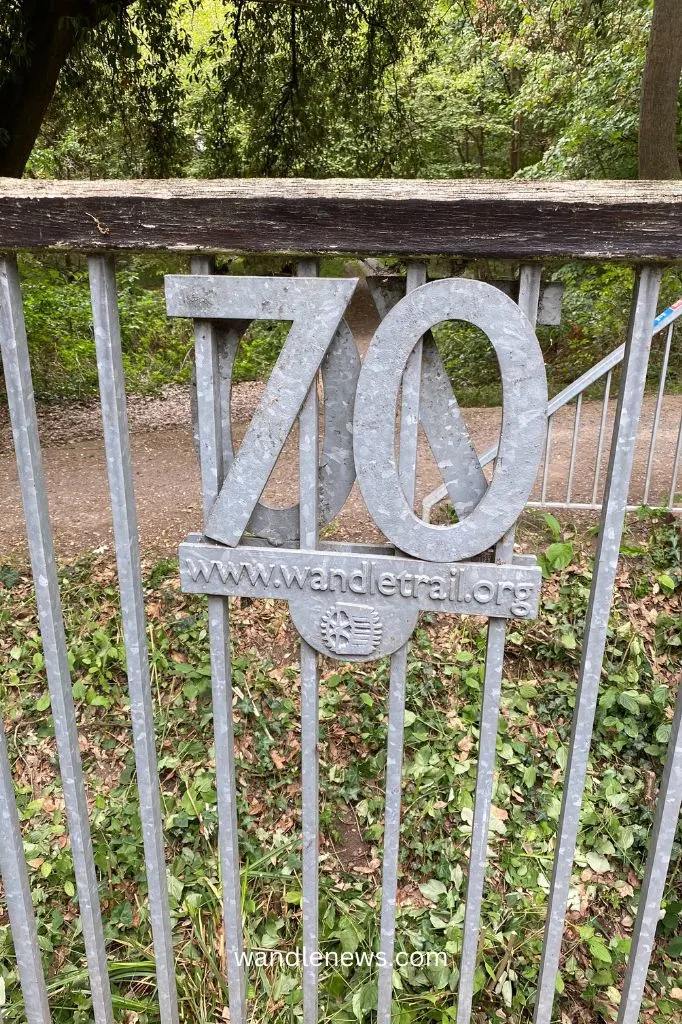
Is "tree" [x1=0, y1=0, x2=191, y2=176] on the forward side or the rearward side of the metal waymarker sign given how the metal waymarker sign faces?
on the rearward side

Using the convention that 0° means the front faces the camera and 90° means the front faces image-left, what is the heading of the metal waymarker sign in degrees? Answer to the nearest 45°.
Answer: approximately 0°

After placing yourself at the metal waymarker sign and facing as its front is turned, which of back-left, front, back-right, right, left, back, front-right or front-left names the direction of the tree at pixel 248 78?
back

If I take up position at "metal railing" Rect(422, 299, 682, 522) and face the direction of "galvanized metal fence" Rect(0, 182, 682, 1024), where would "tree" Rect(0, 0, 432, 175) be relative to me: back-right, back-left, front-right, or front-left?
back-right

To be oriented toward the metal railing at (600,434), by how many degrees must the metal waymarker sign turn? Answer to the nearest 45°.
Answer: approximately 135° to its left
